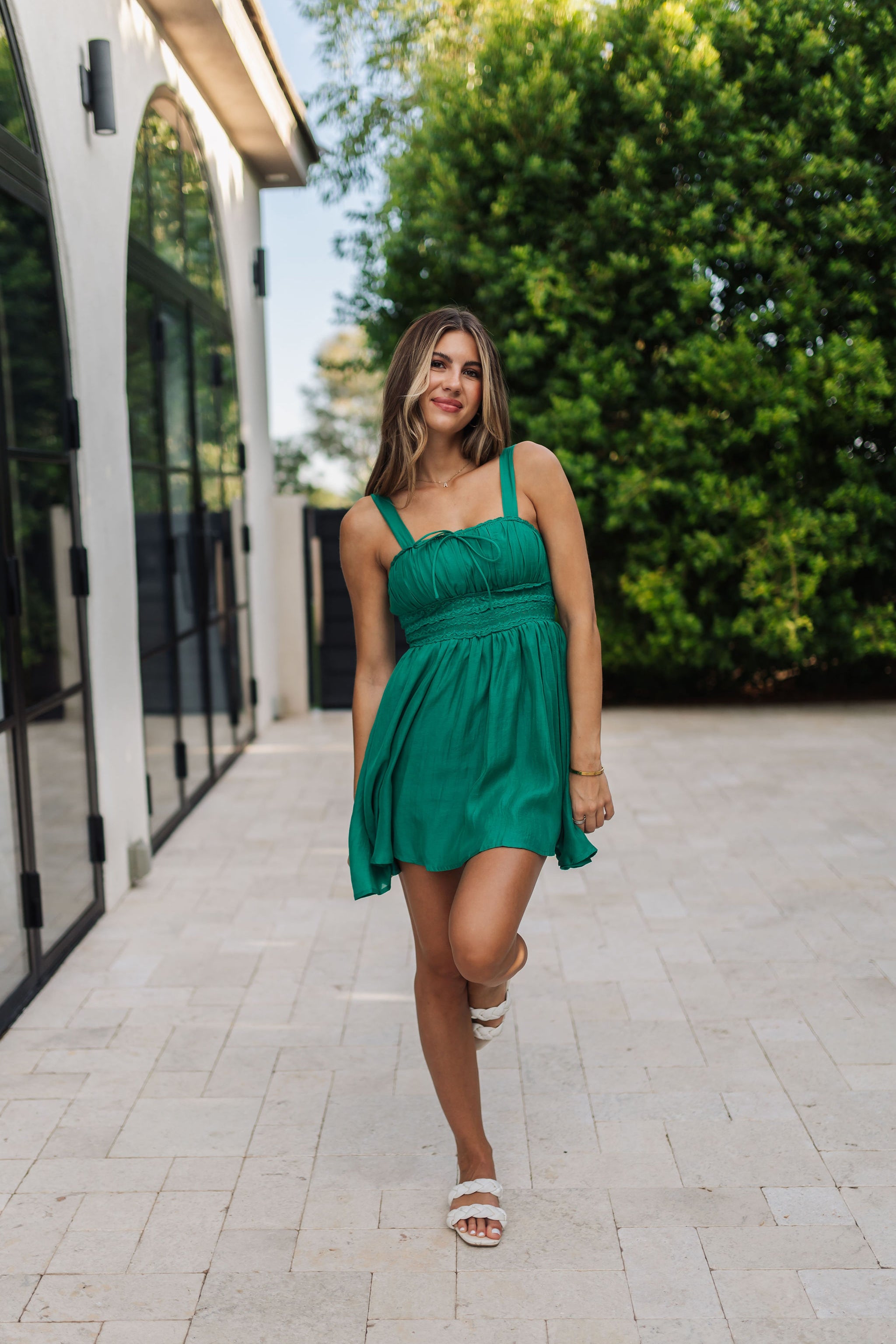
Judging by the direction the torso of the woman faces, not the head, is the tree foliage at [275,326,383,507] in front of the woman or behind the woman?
behind

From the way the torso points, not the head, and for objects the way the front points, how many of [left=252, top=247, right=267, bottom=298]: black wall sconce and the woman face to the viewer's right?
1

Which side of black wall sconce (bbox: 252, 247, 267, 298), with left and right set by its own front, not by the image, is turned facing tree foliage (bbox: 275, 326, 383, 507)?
left

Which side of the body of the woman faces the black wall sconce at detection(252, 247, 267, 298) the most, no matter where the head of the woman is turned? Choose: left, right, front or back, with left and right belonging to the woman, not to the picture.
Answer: back

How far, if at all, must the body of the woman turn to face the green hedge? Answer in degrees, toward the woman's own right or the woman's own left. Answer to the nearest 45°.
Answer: approximately 180°

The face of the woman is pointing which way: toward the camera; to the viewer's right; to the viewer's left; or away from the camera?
toward the camera

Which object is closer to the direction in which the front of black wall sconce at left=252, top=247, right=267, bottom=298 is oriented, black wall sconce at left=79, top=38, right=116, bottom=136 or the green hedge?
the green hedge

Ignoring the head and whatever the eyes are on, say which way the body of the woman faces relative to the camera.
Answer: toward the camera

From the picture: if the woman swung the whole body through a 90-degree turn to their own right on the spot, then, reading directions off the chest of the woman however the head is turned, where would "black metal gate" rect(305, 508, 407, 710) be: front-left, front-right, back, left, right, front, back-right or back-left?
right

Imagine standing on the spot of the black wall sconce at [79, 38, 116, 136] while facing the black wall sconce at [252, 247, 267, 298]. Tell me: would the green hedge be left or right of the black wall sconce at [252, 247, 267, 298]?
right

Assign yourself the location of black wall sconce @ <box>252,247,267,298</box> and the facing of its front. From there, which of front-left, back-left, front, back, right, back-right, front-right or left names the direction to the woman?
right

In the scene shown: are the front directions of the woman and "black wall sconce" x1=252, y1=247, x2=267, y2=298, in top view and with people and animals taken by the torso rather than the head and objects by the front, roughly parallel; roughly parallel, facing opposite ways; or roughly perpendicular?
roughly perpendicular

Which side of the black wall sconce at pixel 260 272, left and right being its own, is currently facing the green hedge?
front

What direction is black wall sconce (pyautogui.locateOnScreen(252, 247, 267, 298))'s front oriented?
to the viewer's right

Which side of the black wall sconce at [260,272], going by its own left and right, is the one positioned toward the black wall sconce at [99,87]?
right

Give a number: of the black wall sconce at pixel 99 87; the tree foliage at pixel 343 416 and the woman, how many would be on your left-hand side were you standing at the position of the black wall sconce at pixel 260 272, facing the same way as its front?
1

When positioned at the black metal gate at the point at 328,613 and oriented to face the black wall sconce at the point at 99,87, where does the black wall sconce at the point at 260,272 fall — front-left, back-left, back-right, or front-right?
front-right
